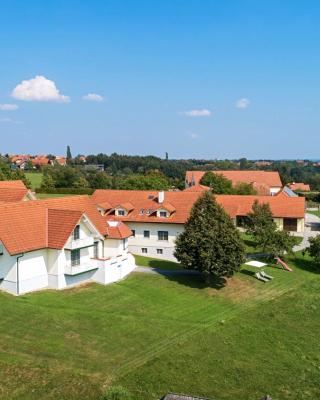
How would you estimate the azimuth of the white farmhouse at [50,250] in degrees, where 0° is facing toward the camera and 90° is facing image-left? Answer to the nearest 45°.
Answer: approximately 315°

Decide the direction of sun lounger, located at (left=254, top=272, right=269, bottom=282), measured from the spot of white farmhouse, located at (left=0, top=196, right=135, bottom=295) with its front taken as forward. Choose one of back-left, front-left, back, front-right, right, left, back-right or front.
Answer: front-left
